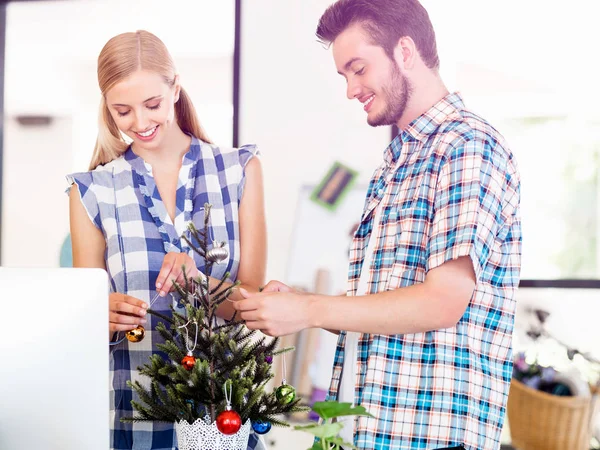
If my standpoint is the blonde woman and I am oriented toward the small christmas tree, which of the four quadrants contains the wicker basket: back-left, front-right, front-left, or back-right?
back-left

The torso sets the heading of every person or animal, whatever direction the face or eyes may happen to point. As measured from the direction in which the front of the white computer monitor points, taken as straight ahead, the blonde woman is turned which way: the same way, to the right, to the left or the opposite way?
the opposite way

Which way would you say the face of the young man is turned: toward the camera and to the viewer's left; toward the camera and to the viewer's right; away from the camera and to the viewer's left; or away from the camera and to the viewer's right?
toward the camera and to the viewer's left

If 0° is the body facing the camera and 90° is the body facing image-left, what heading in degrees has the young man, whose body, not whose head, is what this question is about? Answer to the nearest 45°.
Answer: approximately 90°

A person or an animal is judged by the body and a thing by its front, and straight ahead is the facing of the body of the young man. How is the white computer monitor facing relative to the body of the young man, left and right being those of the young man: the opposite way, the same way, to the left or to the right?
to the right

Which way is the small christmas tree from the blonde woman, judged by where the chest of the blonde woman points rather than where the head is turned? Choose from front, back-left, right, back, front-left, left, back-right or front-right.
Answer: front

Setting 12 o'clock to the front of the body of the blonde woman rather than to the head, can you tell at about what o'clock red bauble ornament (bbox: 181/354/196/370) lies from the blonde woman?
The red bauble ornament is roughly at 12 o'clock from the blonde woman.

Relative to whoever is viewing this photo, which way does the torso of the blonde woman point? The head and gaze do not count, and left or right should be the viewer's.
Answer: facing the viewer

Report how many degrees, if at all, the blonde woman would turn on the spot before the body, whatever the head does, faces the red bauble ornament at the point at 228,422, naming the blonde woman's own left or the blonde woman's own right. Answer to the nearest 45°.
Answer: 0° — they already face it

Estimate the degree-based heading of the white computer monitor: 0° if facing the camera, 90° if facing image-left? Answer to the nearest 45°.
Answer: approximately 180°

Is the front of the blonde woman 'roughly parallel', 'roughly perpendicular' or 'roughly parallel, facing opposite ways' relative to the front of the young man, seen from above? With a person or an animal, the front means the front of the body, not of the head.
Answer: roughly perpendicular
